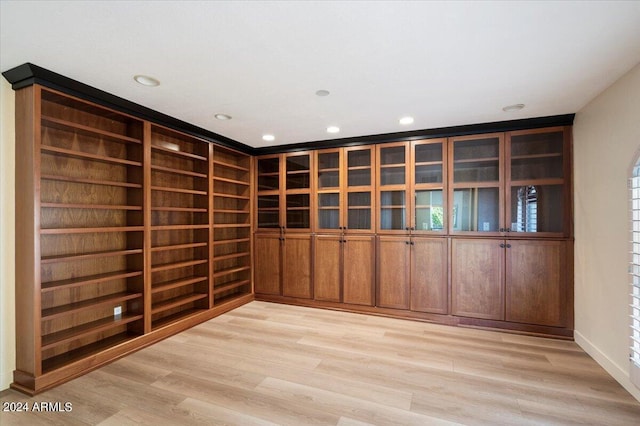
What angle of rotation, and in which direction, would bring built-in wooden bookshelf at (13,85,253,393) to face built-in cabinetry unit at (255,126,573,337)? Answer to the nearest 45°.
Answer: approximately 45° to its left

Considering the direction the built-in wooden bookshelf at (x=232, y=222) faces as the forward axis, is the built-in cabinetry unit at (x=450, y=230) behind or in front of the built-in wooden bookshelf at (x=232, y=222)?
in front

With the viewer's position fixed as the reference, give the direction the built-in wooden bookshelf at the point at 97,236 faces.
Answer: facing the viewer and to the right of the viewer

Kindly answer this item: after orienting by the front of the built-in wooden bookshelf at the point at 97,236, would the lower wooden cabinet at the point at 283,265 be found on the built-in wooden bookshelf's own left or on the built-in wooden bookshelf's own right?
on the built-in wooden bookshelf's own left
